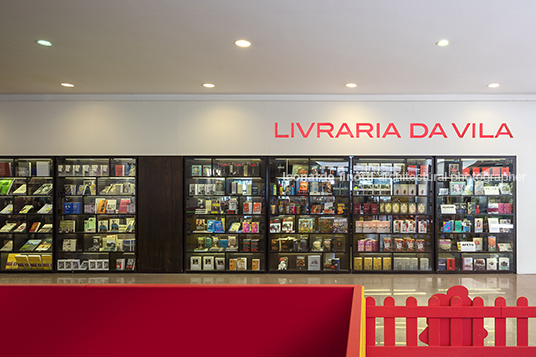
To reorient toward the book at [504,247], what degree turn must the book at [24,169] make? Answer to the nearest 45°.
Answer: approximately 45° to its left

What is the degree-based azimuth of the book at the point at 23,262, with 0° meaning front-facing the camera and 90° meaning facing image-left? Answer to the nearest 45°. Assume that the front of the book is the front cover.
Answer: approximately 0°

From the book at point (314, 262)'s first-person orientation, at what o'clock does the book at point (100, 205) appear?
the book at point (100, 205) is roughly at 3 o'clock from the book at point (314, 262).

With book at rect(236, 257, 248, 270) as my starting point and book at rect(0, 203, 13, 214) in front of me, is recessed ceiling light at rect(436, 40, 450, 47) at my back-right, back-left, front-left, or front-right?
back-left

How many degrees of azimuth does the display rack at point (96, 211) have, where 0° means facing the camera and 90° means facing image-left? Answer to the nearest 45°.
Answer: approximately 0°

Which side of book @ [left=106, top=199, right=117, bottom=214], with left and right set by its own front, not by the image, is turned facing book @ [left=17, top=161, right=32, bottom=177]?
right

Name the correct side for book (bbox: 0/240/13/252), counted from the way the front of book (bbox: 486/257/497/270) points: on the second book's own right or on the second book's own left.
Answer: on the second book's own right

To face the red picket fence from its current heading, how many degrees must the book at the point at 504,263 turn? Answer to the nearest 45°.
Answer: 0° — it already faces it

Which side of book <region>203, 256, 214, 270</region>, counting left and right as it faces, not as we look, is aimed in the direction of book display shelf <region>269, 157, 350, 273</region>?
left

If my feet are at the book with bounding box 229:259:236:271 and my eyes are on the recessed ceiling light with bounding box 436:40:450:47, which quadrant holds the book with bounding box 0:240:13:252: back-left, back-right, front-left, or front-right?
back-right

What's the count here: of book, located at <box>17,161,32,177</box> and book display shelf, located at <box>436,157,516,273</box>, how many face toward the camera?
2
